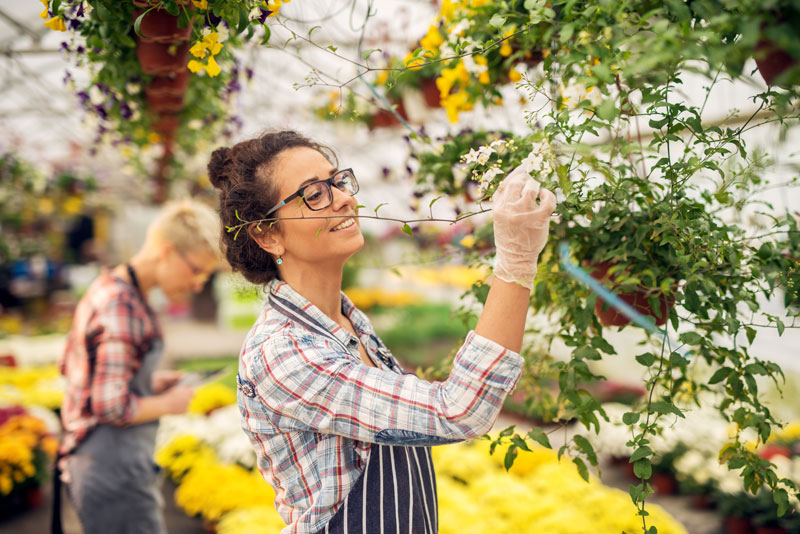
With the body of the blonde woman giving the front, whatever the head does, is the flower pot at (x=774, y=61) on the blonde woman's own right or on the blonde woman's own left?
on the blonde woman's own right

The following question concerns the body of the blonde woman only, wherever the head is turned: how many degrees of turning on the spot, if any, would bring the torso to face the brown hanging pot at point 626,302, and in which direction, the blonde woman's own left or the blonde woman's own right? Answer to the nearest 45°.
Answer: approximately 45° to the blonde woman's own right

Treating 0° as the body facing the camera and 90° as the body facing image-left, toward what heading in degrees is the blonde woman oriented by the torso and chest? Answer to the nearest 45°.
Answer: approximately 270°

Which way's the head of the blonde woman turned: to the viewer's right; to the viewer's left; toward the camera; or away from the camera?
to the viewer's right
